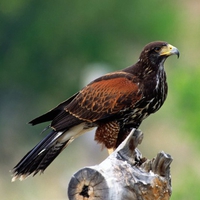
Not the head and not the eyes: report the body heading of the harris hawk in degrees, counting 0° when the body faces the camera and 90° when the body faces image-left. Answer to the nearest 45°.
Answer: approximately 270°
